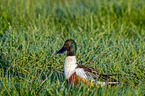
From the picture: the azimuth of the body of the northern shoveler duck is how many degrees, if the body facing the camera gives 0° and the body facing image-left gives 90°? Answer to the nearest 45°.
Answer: approximately 90°
